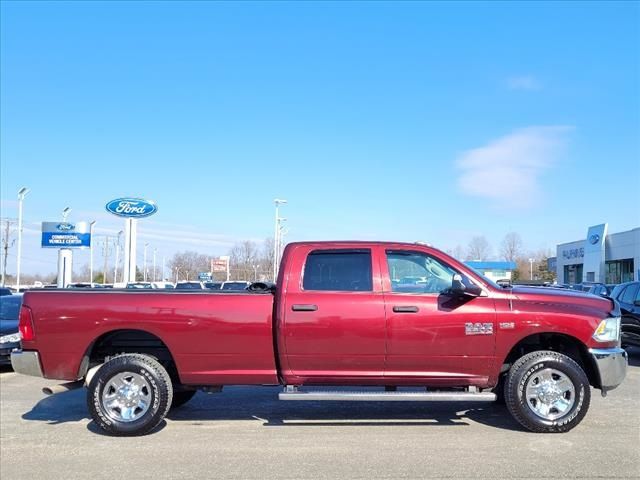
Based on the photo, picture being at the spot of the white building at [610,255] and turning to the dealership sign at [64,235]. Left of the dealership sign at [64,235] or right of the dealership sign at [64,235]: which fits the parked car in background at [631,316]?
left

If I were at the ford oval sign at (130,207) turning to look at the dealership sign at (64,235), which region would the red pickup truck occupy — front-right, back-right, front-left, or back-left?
back-left

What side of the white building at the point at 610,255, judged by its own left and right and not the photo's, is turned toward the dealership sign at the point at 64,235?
front

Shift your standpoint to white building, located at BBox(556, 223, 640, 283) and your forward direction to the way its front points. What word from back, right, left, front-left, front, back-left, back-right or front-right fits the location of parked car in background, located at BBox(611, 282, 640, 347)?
front-left

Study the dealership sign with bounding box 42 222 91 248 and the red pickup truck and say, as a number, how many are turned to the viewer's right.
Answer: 1

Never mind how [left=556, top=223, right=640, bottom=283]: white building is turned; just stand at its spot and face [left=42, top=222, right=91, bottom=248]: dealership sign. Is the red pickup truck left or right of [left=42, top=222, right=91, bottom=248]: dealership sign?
left

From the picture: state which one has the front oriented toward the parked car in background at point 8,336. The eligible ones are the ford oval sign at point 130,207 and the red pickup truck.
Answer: the ford oval sign

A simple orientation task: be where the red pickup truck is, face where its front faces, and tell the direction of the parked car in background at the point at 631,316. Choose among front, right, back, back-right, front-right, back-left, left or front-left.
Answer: front-left

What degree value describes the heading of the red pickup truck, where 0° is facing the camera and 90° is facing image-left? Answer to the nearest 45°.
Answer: approximately 270°

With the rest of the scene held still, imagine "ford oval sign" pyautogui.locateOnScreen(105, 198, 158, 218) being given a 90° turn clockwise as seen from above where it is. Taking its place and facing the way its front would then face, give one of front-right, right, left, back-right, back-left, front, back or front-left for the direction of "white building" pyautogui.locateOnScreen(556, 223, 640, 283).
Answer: back

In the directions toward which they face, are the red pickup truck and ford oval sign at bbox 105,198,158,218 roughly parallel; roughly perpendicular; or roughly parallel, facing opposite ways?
roughly perpendicular

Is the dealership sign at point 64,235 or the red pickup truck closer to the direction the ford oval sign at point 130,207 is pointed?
the red pickup truck

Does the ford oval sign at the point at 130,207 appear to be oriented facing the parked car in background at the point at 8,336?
yes

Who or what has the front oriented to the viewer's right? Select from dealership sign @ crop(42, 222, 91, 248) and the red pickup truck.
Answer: the red pickup truck
